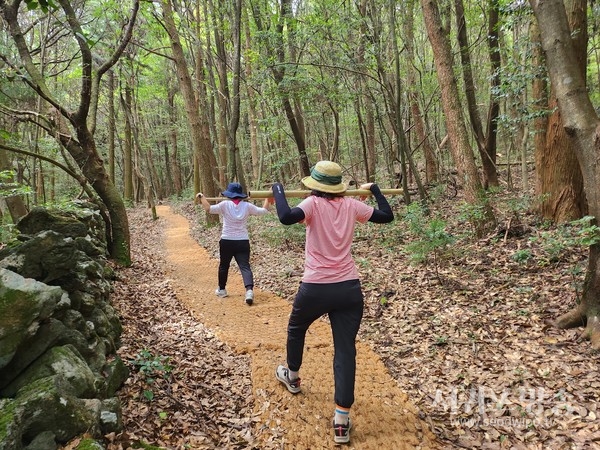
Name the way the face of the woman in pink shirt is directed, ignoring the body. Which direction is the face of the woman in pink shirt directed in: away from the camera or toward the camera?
away from the camera

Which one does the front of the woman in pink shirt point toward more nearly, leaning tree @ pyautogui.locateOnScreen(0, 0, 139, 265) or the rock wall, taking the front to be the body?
the leaning tree

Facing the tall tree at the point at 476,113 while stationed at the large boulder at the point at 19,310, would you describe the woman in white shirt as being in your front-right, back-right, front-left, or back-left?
front-left

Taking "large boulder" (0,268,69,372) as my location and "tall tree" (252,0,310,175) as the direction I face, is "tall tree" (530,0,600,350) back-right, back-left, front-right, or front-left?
front-right

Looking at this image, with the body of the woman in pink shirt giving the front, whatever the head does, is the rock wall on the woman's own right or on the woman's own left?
on the woman's own left

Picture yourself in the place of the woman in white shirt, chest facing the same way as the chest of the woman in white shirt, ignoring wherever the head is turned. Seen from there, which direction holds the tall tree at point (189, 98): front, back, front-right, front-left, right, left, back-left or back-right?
front

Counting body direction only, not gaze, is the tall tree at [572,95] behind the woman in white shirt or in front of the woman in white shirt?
behind

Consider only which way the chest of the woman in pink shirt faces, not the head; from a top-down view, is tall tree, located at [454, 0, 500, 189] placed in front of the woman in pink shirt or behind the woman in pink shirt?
in front

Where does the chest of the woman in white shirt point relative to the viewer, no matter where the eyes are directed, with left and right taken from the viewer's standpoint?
facing away from the viewer

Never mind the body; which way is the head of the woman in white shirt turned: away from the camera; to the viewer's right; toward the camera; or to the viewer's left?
away from the camera

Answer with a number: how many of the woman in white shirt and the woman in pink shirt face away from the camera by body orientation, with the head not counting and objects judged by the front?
2

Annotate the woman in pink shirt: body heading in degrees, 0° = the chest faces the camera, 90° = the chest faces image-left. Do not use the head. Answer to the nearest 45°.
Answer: approximately 180°
